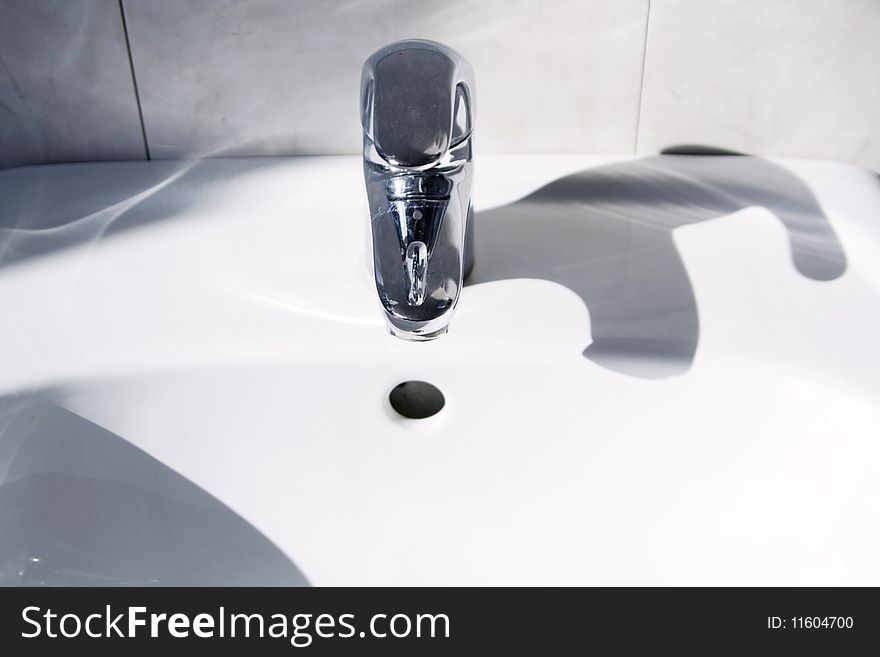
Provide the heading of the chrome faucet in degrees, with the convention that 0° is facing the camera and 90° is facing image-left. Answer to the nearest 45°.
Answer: approximately 0°
